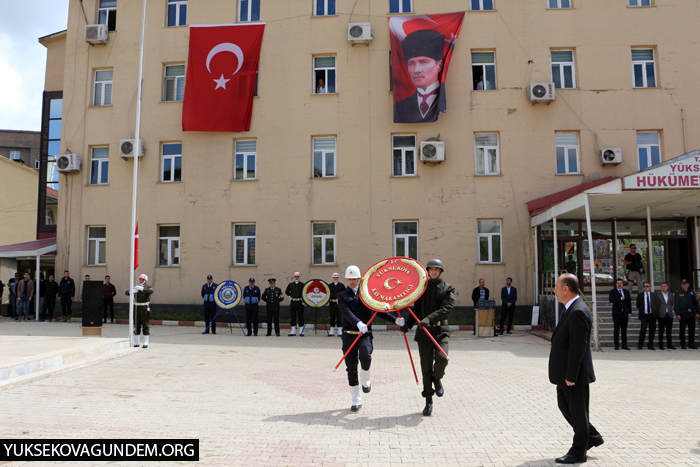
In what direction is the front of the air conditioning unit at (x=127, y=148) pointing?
toward the camera

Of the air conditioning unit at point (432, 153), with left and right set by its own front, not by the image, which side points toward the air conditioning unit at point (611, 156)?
left

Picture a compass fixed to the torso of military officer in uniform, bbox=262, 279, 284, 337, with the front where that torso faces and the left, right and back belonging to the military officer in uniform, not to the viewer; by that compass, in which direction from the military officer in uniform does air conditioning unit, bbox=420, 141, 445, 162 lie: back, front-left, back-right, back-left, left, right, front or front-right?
left

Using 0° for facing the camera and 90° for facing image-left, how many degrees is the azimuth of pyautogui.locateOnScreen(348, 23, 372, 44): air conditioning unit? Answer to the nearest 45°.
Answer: approximately 0°

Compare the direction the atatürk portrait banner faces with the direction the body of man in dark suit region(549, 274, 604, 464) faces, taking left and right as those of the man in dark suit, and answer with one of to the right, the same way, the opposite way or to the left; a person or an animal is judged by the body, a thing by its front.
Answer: to the left

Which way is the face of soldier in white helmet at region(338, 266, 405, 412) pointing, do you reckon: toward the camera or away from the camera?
toward the camera

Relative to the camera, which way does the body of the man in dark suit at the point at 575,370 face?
to the viewer's left

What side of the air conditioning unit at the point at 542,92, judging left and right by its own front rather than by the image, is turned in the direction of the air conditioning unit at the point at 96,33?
right

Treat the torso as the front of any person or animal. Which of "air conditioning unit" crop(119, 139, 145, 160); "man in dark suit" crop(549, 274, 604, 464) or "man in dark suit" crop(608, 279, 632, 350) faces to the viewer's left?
"man in dark suit" crop(549, 274, 604, 464)

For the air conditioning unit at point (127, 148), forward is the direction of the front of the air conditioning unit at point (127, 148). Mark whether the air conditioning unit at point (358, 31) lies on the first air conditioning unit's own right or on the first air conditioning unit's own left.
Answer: on the first air conditioning unit's own left

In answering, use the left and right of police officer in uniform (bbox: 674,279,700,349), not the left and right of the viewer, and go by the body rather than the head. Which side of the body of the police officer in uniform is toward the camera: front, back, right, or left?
front

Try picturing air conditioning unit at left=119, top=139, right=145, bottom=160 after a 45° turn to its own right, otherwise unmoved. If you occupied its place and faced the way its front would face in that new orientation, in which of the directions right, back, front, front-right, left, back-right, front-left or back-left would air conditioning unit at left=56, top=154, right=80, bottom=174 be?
right

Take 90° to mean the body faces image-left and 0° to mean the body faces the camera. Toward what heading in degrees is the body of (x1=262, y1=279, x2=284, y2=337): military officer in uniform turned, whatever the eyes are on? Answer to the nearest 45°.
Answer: approximately 0°

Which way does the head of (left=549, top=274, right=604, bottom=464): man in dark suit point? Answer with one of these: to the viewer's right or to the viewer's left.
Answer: to the viewer's left

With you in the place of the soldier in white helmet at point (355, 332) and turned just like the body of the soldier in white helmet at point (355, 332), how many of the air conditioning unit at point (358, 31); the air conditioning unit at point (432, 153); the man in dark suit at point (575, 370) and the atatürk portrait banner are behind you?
3

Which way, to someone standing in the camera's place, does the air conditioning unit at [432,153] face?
facing the viewer
